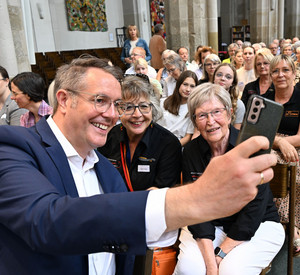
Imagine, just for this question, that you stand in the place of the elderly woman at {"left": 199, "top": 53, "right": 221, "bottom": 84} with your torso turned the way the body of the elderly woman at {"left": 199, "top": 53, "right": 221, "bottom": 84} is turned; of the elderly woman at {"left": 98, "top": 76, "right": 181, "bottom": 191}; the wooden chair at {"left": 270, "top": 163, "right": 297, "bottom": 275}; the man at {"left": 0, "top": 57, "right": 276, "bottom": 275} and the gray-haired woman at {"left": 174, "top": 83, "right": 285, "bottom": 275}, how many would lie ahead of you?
4

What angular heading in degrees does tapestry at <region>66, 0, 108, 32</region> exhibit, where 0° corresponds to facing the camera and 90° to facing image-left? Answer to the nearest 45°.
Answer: approximately 0°

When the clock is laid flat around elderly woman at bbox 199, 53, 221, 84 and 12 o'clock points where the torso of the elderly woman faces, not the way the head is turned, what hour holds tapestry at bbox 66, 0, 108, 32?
The tapestry is roughly at 5 o'clock from the elderly woman.

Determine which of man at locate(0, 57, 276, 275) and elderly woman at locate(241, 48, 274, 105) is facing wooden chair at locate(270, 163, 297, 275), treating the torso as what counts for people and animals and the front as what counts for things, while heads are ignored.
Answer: the elderly woman

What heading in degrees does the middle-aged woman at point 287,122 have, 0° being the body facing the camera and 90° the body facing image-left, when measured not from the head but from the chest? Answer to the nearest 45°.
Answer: approximately 0°

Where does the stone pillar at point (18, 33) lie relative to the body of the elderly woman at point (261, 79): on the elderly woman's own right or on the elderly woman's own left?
on the elderly woman's own right

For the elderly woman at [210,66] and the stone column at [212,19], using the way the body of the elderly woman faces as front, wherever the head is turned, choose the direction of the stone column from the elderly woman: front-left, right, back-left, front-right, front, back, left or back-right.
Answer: back

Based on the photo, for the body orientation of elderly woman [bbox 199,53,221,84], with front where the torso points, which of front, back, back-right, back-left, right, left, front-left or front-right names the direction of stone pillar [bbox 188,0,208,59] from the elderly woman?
back
